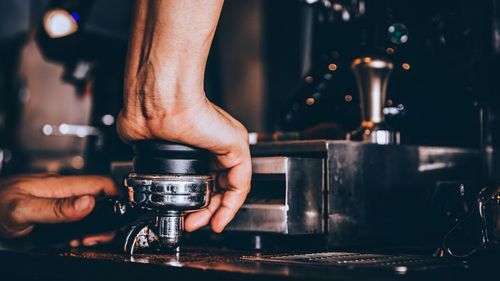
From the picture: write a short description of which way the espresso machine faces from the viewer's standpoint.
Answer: facing the viewer and to the left of the viewer
